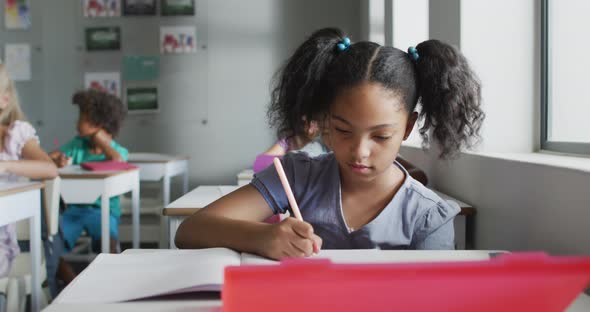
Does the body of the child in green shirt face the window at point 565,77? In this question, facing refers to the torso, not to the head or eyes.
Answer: no

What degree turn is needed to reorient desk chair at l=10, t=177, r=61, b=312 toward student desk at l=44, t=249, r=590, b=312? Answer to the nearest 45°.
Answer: approximately 45° to its left

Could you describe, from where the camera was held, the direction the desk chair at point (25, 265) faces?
facing the viewer and to the left of the viewer

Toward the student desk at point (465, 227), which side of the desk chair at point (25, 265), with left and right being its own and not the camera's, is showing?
left

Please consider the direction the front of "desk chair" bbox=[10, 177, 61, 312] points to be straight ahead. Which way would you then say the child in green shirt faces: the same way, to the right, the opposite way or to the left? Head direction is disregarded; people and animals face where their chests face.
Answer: the same way

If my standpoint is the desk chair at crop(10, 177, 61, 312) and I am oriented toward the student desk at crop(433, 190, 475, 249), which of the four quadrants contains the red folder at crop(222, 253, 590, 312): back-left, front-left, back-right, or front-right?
front-right

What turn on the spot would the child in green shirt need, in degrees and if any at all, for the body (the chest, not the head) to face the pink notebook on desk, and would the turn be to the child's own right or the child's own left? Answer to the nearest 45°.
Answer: approximately 45° to the child's own left

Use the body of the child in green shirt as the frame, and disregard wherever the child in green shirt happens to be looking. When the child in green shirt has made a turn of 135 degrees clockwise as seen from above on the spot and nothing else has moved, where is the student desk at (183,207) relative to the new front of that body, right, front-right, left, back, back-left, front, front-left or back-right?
back

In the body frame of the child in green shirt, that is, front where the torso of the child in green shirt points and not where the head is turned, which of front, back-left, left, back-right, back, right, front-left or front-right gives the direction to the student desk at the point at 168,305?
front-left

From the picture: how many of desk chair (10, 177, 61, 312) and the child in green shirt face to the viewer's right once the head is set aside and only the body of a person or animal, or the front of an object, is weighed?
0

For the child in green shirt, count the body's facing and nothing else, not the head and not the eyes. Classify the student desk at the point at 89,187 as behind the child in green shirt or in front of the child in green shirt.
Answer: in front

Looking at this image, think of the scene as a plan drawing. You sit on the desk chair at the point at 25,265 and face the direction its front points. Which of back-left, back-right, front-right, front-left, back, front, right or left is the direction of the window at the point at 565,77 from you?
left
